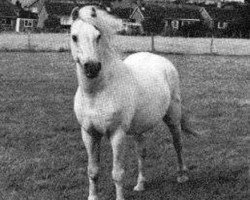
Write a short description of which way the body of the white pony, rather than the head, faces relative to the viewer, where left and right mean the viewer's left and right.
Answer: facing the viewer and to the left of the viewer

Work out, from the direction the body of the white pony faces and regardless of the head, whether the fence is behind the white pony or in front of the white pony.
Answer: behind
